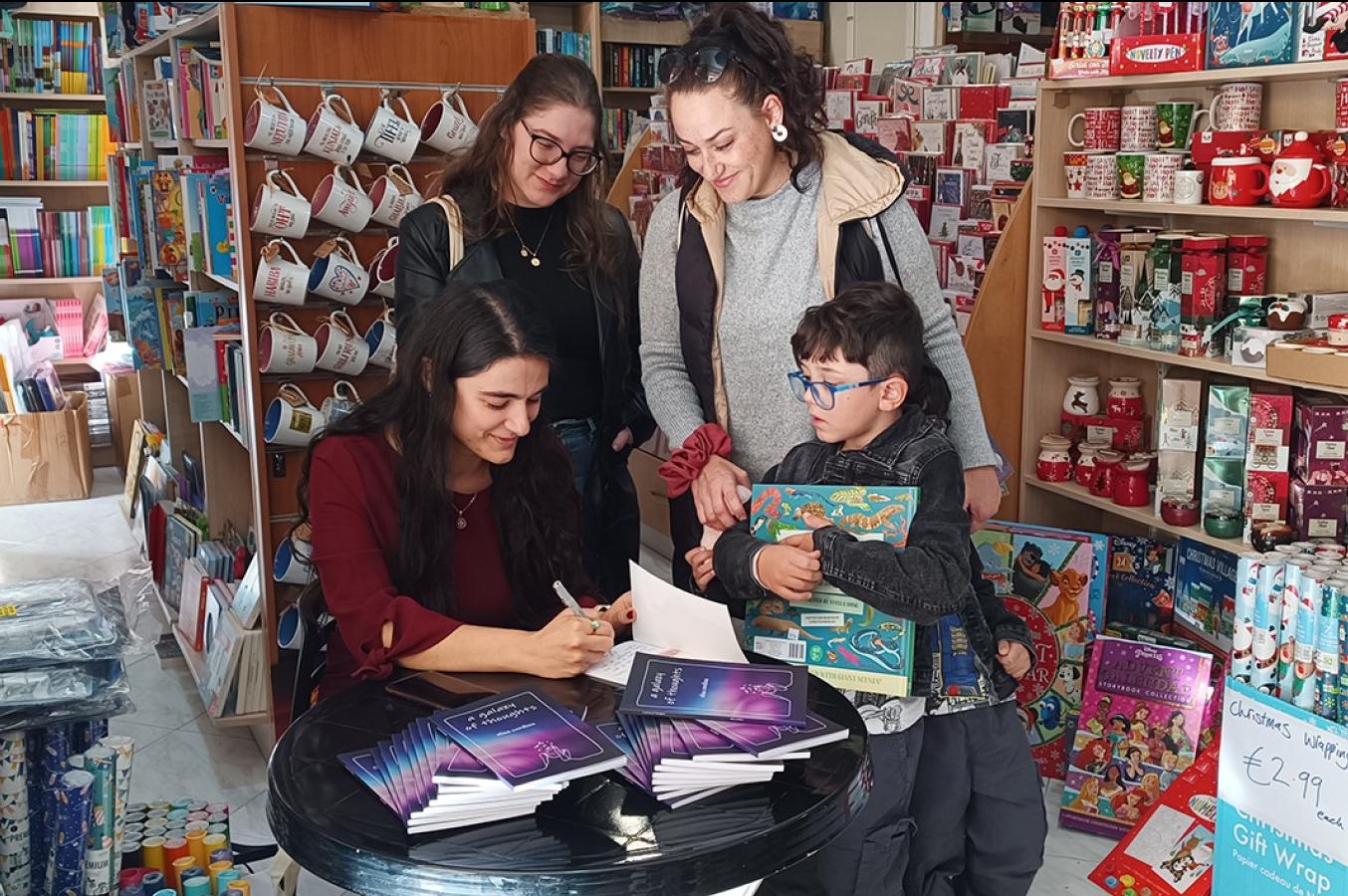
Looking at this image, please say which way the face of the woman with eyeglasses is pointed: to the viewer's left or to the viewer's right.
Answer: to the viewer's right

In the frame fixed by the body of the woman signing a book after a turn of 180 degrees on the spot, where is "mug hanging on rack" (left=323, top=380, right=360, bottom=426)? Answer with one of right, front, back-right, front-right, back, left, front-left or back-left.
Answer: front-right

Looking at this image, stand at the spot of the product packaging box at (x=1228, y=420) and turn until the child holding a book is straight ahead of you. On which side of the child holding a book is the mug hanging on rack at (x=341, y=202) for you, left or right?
right

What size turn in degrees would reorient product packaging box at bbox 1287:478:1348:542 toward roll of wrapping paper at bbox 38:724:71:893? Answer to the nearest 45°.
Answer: approximately 45° to its right
